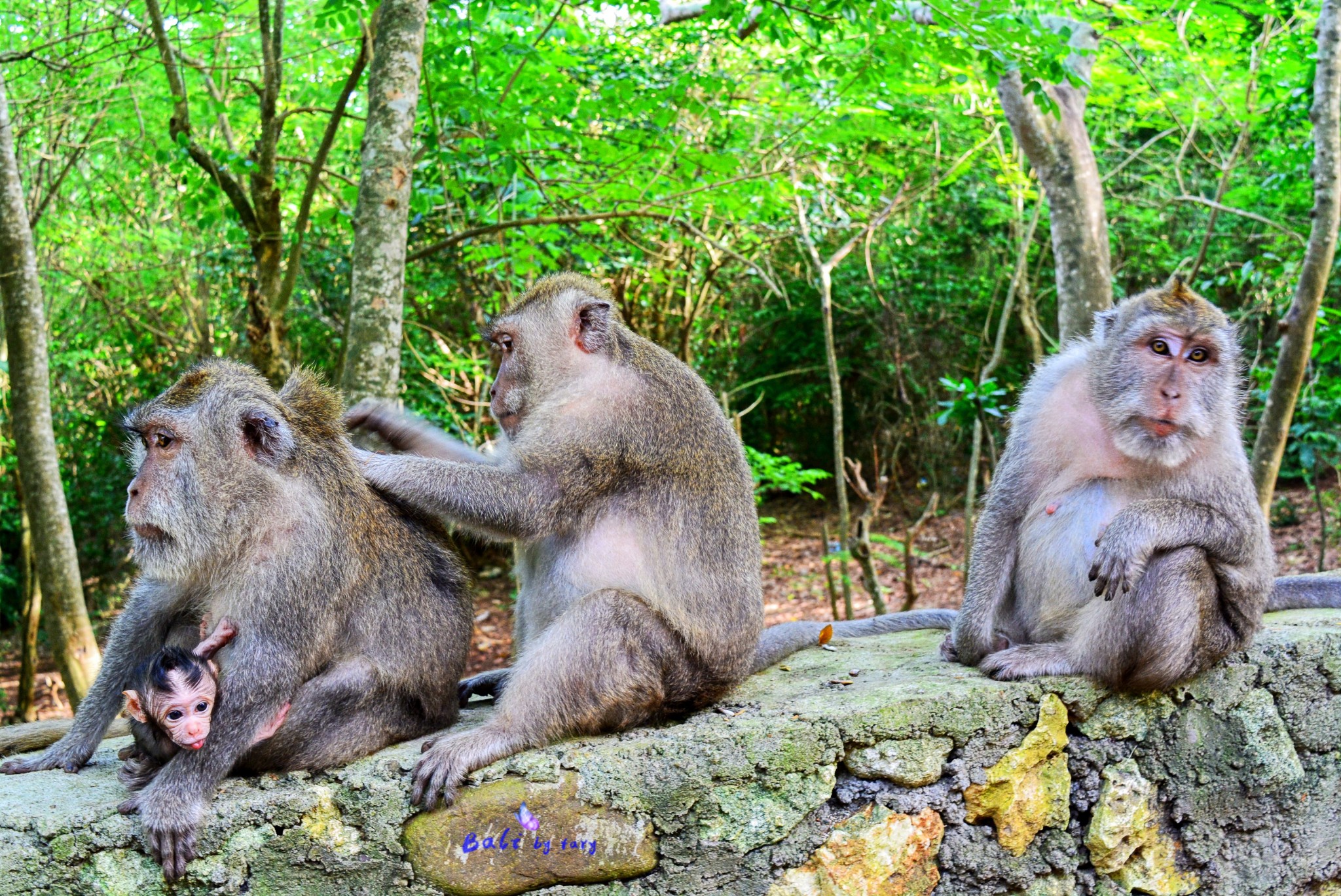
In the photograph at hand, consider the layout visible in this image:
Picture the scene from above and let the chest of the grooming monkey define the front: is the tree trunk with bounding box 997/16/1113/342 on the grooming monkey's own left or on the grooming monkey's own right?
on the grooming monkey's own right

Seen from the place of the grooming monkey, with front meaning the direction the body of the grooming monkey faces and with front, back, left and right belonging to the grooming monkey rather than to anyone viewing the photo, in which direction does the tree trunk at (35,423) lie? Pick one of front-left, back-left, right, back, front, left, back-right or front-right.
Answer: front-right

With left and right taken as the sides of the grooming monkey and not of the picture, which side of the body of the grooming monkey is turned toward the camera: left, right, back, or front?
left

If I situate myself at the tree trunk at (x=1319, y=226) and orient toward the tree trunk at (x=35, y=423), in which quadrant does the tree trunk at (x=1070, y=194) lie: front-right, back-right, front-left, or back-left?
front-right

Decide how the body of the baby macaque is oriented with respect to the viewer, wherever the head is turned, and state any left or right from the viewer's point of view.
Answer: facing the viewer and to the right of the viewer

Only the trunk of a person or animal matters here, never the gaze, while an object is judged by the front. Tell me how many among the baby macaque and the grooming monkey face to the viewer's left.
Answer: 1
